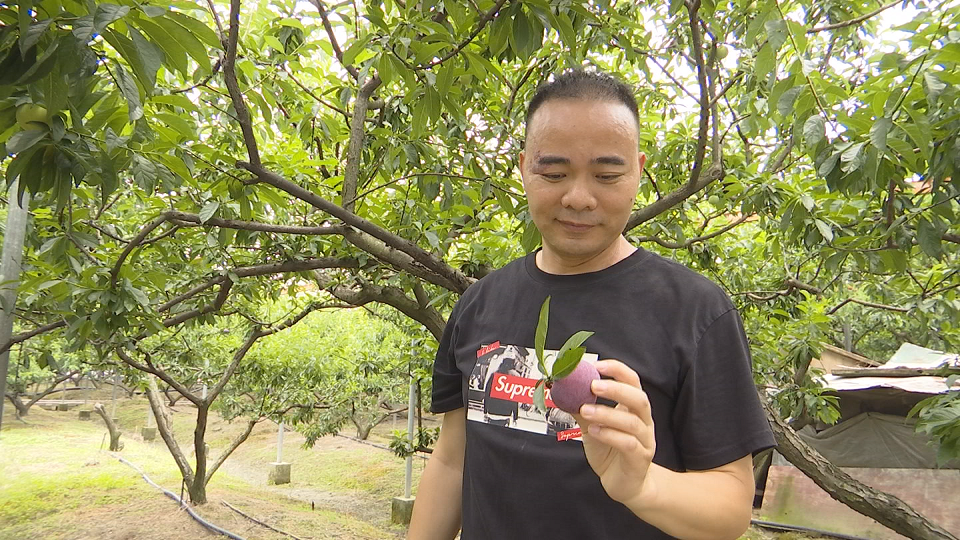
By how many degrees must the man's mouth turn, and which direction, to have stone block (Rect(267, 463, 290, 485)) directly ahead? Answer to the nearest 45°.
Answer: approximately 135° to its right

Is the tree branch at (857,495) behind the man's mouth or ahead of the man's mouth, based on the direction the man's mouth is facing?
behind

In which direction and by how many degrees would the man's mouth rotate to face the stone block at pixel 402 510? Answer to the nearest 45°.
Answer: approximately 180°

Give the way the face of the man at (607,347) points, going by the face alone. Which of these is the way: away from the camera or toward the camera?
toward the camera

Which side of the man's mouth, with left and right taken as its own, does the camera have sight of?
front

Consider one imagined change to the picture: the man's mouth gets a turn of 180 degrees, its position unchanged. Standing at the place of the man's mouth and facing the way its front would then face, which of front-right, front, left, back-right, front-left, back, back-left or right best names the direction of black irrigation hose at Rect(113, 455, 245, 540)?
front-left

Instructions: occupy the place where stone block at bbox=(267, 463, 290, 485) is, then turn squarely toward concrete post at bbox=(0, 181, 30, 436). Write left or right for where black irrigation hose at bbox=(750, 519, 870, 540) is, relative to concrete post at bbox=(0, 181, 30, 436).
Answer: left
